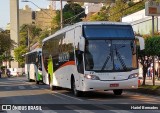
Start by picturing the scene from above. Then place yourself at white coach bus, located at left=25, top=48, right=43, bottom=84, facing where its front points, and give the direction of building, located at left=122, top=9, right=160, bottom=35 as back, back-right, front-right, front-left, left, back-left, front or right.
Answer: front-left

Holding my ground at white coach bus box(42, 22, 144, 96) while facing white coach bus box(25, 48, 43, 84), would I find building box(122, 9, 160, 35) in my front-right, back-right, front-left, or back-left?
front-right

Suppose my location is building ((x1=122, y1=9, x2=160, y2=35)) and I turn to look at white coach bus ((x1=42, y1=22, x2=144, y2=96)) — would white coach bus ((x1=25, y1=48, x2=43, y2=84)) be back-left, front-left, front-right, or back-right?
front-right

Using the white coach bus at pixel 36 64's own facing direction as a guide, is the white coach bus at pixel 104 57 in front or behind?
in front

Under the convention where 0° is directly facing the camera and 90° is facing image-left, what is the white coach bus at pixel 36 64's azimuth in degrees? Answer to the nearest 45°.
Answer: approximately 315°
